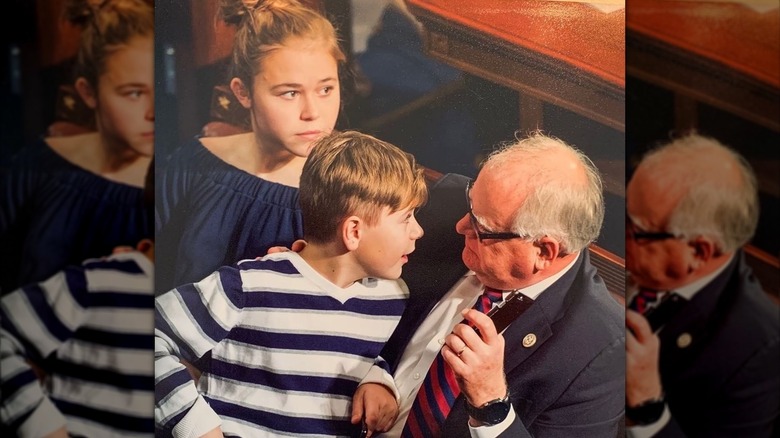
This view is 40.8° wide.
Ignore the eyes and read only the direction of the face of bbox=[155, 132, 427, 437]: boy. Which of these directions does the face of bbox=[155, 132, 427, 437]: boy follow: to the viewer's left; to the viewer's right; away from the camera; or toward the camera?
to the viewer's right

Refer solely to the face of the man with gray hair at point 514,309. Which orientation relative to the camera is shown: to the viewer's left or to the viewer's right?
to the viewer's left

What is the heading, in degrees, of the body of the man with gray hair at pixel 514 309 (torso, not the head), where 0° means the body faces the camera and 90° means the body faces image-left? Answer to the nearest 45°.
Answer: approximately 45°
